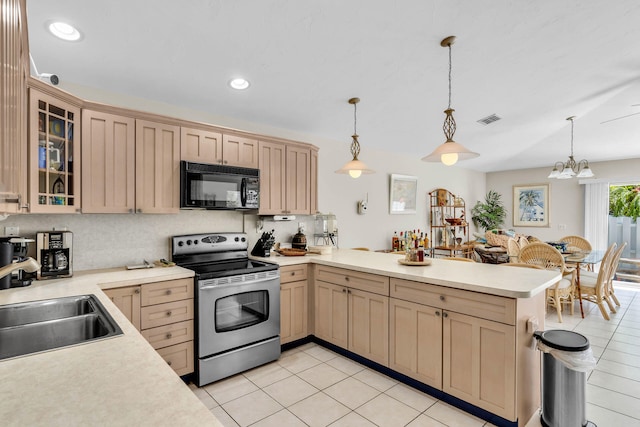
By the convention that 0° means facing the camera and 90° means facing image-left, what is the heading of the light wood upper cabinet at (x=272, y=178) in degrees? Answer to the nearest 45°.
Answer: approximately 315°

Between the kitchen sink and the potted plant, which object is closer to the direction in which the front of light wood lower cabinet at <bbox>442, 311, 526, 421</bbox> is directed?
the kitchen sink

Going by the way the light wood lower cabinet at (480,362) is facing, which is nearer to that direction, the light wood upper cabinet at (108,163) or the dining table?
the light wood upper cabinet

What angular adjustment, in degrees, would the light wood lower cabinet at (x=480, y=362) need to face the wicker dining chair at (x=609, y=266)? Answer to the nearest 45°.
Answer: approximately 180°

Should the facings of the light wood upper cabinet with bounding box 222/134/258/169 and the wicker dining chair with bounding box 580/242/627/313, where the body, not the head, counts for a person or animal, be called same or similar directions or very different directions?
very different directions

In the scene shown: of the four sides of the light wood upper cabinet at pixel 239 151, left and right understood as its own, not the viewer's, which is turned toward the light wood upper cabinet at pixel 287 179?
left

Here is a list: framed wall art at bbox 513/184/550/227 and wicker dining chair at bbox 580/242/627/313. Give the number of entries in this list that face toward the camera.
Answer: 1

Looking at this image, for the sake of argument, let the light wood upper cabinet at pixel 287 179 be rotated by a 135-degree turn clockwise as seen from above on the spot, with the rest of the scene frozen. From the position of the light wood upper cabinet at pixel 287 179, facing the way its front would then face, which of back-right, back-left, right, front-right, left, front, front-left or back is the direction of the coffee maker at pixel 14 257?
front-left

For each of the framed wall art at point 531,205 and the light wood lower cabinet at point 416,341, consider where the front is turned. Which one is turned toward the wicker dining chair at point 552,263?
the framed wall art

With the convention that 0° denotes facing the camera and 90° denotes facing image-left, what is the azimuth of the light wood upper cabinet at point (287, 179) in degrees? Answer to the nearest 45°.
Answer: approximately 315°

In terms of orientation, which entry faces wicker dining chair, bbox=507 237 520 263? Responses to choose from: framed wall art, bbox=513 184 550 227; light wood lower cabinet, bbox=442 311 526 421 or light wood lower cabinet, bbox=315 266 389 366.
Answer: the framed wall art

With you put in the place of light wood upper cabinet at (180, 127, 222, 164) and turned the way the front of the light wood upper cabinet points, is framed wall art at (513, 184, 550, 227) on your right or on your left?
on your left
